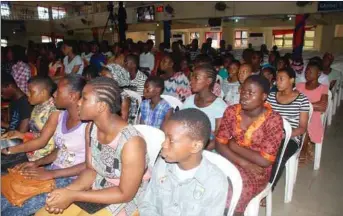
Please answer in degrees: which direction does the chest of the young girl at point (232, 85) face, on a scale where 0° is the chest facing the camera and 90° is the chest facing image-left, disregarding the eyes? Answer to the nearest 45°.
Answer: approximately 45°

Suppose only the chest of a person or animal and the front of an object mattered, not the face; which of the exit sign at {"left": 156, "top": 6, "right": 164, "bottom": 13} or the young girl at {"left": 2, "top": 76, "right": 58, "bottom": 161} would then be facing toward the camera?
the exit sign

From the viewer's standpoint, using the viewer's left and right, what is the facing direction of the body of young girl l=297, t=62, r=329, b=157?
facing the viewer and to the left of the viewer

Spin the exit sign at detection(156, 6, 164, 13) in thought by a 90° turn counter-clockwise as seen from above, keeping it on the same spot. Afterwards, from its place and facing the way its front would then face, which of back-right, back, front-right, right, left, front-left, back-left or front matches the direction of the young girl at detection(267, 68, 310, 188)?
right

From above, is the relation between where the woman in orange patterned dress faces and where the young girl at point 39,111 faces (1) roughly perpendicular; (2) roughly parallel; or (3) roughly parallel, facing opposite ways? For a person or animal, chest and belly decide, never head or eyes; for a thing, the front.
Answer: roughly parallel

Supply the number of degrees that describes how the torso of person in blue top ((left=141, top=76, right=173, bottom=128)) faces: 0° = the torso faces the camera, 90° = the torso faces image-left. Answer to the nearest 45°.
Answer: approximately 45°

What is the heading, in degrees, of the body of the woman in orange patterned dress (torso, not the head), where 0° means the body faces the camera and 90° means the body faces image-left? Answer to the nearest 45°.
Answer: approximately 45°

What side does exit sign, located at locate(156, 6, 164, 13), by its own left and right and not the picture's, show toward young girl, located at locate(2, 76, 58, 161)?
front

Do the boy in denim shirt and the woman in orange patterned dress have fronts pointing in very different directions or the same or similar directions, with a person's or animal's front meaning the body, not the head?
same or similar directions

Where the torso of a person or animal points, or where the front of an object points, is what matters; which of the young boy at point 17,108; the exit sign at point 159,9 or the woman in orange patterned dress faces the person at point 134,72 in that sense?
the exit sign

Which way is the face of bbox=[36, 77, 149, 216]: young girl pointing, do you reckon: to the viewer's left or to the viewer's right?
to the viewer's left

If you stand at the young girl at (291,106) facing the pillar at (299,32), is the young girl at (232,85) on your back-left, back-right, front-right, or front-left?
front-left

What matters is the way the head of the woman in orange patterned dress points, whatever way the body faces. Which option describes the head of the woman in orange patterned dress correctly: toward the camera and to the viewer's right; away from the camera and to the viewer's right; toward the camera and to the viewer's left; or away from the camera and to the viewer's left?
toward the camera and to the viewer's left
